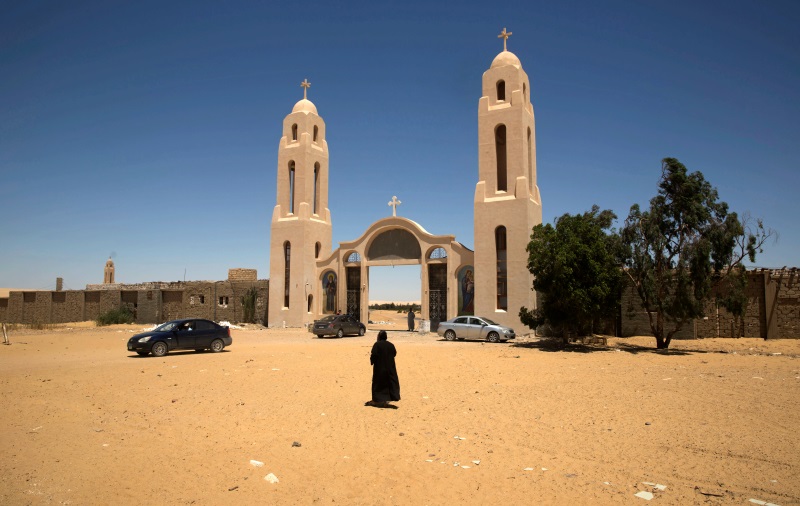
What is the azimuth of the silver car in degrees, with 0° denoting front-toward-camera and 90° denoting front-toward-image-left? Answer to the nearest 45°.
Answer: approximately 315°

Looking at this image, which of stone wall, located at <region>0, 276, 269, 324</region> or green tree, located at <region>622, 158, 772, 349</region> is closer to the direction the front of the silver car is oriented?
the green tree

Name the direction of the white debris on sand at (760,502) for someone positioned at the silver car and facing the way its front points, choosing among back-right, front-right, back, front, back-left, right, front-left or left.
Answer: front-right

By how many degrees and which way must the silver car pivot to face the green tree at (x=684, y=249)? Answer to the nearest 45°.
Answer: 0° — it already faces it

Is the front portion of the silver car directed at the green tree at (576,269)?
yes

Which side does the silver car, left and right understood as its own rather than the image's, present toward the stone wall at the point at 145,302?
back

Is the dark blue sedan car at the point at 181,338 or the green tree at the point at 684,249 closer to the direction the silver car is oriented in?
the green tree

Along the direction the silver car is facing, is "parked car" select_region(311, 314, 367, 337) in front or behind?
behind

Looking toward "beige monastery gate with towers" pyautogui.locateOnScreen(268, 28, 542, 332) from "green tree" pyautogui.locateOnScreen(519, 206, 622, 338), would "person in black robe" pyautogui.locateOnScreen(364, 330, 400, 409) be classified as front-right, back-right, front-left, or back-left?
back-left

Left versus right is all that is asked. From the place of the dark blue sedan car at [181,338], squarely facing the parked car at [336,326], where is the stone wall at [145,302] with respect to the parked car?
left
